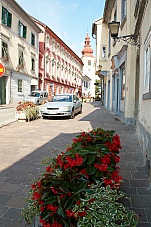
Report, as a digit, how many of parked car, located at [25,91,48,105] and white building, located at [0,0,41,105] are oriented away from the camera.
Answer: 0

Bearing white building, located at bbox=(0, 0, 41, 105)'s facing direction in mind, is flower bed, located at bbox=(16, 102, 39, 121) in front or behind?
in front

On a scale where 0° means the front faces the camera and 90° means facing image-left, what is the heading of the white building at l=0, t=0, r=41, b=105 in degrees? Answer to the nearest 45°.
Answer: approximately 315°

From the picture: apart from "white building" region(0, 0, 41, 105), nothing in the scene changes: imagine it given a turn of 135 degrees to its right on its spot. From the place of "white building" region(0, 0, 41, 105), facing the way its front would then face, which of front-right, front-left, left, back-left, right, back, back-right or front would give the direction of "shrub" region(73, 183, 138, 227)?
left

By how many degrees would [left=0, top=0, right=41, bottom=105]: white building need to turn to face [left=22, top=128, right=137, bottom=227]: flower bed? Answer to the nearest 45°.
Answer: approximately 45° to its right

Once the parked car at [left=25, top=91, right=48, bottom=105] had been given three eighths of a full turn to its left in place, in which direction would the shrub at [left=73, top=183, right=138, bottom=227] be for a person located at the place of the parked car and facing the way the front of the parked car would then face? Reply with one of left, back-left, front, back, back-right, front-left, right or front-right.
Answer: right

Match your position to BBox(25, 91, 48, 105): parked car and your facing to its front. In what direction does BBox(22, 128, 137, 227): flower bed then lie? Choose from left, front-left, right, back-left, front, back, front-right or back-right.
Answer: front-left

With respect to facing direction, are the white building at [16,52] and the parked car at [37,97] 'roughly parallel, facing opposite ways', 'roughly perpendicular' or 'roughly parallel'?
roughly perpendicular
